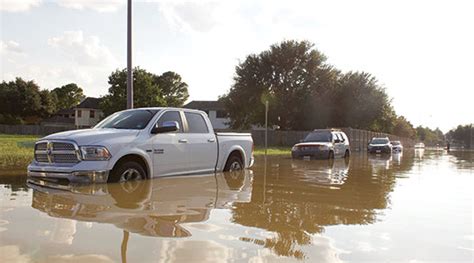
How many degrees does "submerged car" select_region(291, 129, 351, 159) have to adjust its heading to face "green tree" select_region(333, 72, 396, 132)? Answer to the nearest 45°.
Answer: approximately 135° to its right

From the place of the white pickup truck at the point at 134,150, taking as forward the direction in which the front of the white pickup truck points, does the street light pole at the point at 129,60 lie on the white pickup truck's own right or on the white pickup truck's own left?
on the white pickup truck's own right

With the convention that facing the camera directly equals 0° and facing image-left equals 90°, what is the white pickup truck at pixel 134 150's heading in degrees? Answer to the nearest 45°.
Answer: approximately 45°

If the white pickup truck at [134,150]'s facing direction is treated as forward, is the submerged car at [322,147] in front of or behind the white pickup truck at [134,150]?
behind

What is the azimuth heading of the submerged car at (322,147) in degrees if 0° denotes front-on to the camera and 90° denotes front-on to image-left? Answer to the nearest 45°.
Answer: approximately 45°

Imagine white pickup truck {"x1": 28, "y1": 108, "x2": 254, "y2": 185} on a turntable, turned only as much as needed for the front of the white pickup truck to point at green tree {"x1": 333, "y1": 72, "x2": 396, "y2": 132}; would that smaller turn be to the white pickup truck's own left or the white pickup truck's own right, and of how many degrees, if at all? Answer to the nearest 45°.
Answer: approximately 180°
